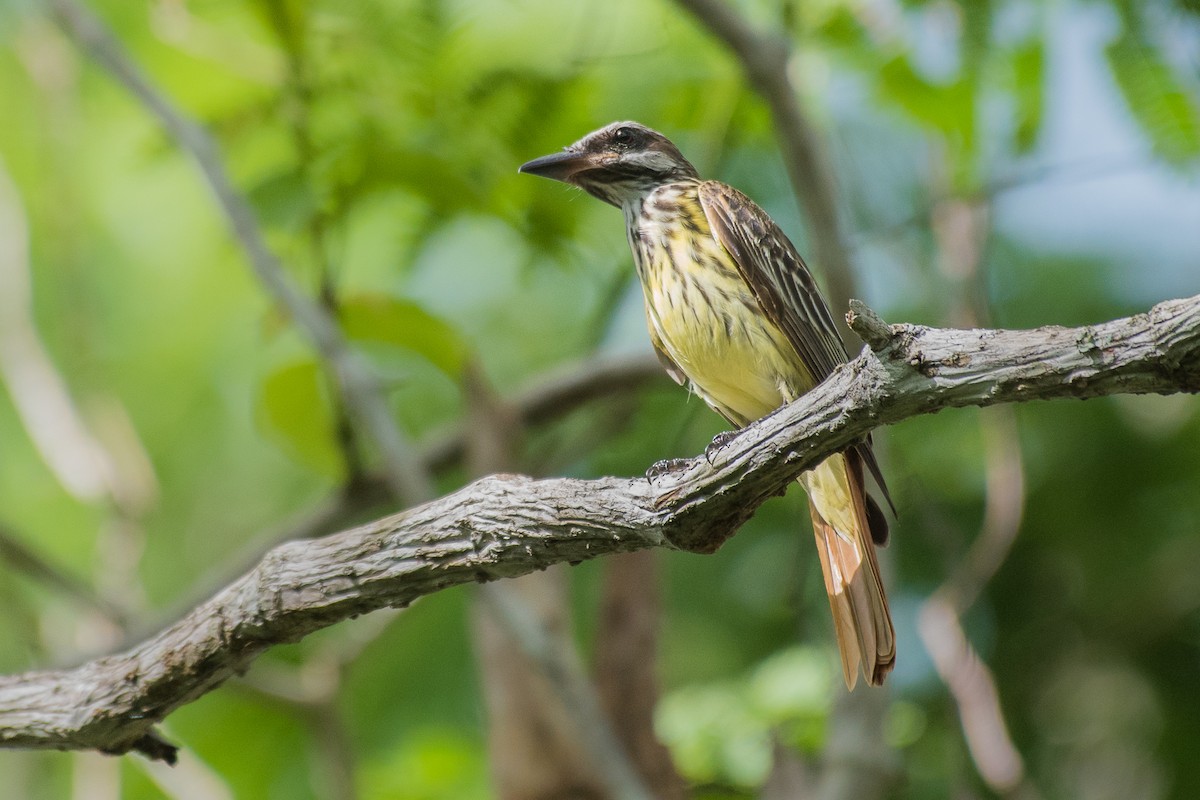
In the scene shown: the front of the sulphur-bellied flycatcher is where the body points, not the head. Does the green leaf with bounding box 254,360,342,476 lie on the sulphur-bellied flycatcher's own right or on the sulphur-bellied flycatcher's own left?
on the sulphur-bellied flycatcher's own right

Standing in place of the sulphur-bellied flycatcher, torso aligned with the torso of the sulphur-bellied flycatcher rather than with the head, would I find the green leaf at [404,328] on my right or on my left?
on my right

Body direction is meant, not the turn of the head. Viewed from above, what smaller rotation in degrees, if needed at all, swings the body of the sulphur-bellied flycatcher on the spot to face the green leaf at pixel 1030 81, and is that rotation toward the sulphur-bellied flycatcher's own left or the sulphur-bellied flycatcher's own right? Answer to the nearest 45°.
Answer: approximately 135° to the sulphur-bellied flycatcher's own right

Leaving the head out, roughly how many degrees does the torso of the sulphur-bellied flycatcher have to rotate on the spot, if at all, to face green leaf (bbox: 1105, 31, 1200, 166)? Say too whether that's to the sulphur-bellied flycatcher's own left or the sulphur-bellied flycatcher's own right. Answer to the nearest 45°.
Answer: approximately 135° to the sulphur-bellied flycatcher's own left

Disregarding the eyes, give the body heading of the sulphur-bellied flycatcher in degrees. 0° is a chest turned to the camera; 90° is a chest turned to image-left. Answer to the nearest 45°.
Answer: approximately 45°
